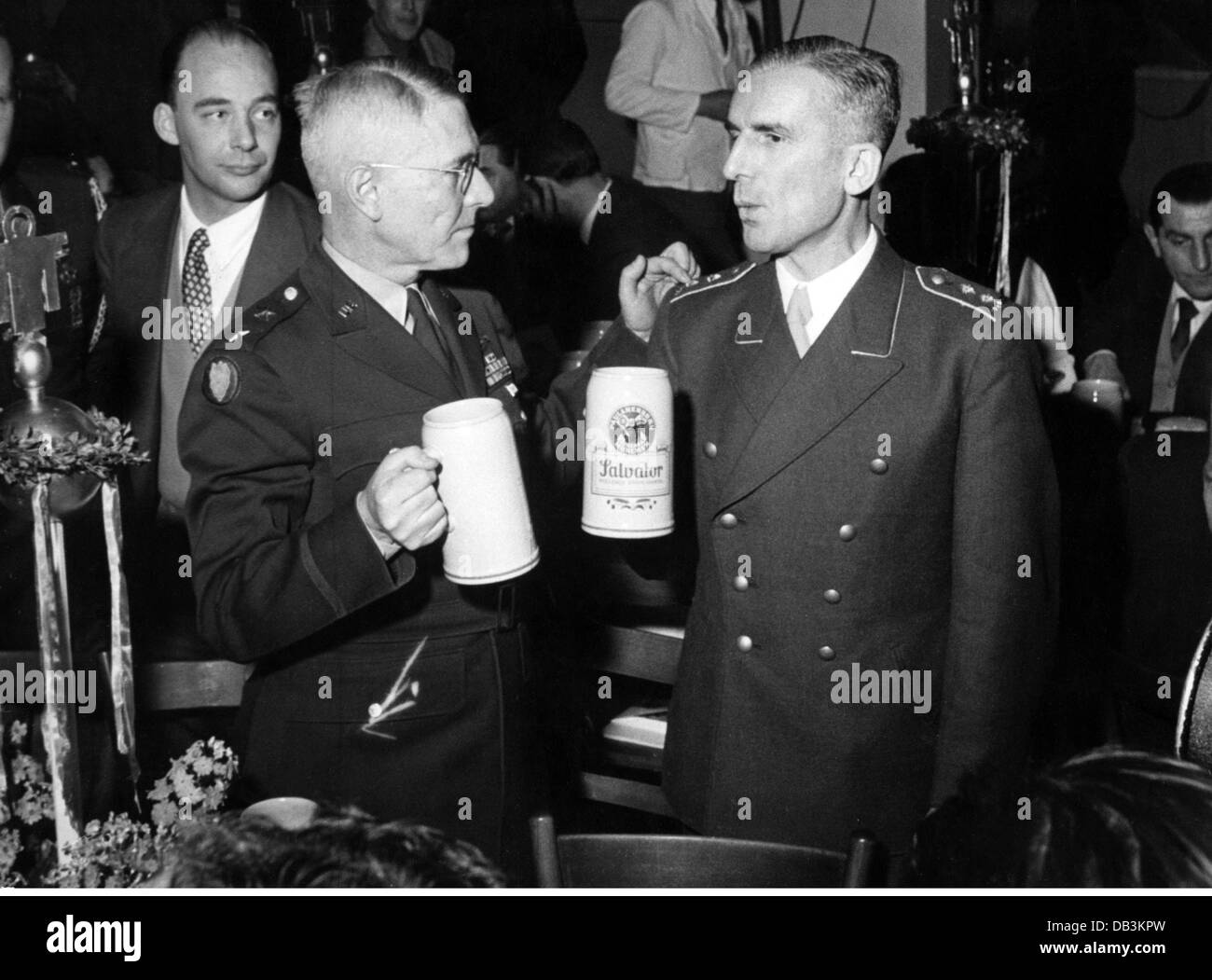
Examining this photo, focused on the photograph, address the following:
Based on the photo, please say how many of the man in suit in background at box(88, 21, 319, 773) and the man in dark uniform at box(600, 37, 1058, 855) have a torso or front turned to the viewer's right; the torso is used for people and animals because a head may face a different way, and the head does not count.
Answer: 0

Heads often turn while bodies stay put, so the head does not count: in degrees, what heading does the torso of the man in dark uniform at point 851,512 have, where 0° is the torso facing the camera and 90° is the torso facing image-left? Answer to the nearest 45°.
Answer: approximately 45°

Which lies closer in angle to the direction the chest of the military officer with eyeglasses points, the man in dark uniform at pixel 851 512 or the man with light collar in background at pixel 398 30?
the man in dark uniform

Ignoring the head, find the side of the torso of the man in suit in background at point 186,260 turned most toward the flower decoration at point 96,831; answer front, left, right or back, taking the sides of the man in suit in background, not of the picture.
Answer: front

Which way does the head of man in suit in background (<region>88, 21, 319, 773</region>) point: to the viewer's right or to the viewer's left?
to the viewer's right

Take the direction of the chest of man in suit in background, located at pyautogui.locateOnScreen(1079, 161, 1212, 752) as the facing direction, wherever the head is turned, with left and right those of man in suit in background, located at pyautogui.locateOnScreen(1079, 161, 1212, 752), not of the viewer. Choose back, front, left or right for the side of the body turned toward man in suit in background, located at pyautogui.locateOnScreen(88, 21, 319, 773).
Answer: right

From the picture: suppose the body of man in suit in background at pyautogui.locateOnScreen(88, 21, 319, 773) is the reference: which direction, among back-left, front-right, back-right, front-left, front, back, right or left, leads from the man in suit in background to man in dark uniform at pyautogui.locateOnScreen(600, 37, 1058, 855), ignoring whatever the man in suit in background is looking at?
front-left

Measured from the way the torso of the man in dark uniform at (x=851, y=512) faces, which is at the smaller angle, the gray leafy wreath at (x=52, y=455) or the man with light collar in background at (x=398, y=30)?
the gray leafy wreath

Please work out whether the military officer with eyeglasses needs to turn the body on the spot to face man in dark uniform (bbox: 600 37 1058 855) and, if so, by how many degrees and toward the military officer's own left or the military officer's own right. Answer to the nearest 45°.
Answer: approximately 45° to the military officer's own left

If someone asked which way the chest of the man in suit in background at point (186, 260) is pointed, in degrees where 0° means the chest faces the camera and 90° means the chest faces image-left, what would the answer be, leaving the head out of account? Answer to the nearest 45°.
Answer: approximately 0°

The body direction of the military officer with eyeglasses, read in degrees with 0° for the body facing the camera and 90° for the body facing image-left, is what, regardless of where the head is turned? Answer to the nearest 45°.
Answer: approximately 315°
